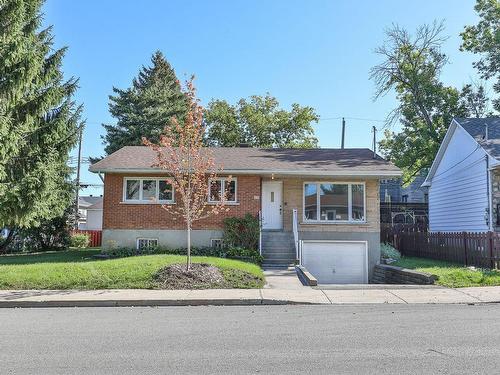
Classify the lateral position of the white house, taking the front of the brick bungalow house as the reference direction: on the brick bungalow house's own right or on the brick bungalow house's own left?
on the brick bungalow house's own left

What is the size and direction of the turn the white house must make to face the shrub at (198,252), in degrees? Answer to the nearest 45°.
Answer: approximately 90° to its right

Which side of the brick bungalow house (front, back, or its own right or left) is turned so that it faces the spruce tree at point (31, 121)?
right

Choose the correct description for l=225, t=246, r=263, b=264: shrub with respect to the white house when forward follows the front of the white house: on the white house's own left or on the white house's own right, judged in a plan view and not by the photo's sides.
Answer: on the white house's own right

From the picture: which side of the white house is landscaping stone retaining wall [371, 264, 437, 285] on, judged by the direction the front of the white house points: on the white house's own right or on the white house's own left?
on the white house's own right

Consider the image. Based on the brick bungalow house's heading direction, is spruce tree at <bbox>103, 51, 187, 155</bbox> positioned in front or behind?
behind

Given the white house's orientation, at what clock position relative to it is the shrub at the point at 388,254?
The shrub is roughly at 3 o'clock from the white house.

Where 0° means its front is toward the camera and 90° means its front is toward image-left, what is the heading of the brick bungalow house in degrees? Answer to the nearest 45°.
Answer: approximately 0°

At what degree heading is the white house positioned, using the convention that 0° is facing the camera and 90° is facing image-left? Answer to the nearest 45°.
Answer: approximately 315°
